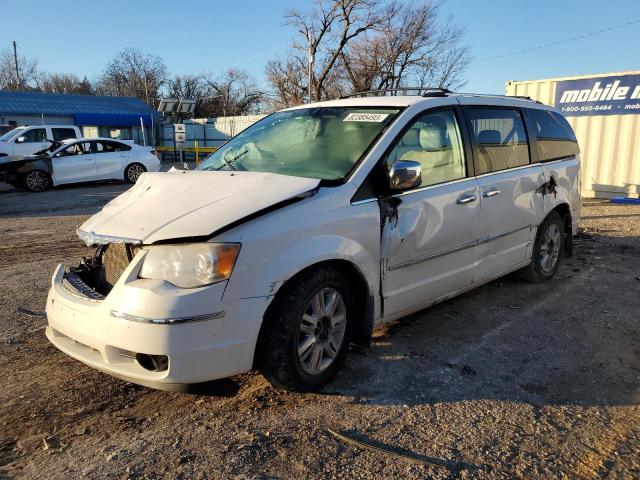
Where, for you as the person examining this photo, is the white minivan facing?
facing the viewer and to the left of the viewer

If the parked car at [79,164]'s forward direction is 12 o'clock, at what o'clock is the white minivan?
The white minivan is roughly at 9 o'clock from the parked car.

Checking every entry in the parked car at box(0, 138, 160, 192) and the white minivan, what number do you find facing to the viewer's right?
0

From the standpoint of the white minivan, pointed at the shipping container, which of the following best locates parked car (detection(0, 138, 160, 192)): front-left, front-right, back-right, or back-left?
front-left

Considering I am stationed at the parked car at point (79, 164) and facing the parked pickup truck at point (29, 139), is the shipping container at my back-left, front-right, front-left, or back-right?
back-right

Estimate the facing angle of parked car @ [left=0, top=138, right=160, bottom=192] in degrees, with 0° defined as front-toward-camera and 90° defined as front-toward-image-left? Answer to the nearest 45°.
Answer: approximately 90°

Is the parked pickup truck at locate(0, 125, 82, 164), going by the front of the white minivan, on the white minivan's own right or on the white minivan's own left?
on the white minivan's own right

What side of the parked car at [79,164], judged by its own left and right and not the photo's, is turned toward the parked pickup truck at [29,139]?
right

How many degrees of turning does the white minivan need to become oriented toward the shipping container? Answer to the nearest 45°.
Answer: approximately 180°

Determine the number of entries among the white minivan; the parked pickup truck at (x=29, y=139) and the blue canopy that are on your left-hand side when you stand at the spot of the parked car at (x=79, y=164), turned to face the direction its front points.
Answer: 1

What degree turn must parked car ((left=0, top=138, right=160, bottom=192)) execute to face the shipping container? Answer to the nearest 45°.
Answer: approximately 135° to its left

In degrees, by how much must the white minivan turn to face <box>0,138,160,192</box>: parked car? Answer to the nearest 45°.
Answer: approximately 90° to its right
